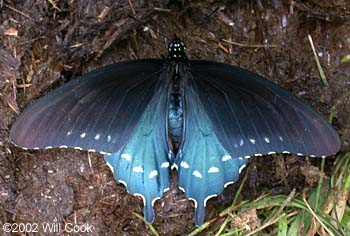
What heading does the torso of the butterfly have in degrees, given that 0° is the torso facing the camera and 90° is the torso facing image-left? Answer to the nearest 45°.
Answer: approximately 180°
